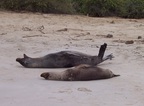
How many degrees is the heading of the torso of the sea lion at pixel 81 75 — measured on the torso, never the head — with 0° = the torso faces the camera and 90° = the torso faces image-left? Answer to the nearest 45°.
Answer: approximately 90°

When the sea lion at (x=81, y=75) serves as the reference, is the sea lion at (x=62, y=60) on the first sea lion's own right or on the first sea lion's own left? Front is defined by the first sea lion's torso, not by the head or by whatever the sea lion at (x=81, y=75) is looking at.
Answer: on the first sea lion's own right
